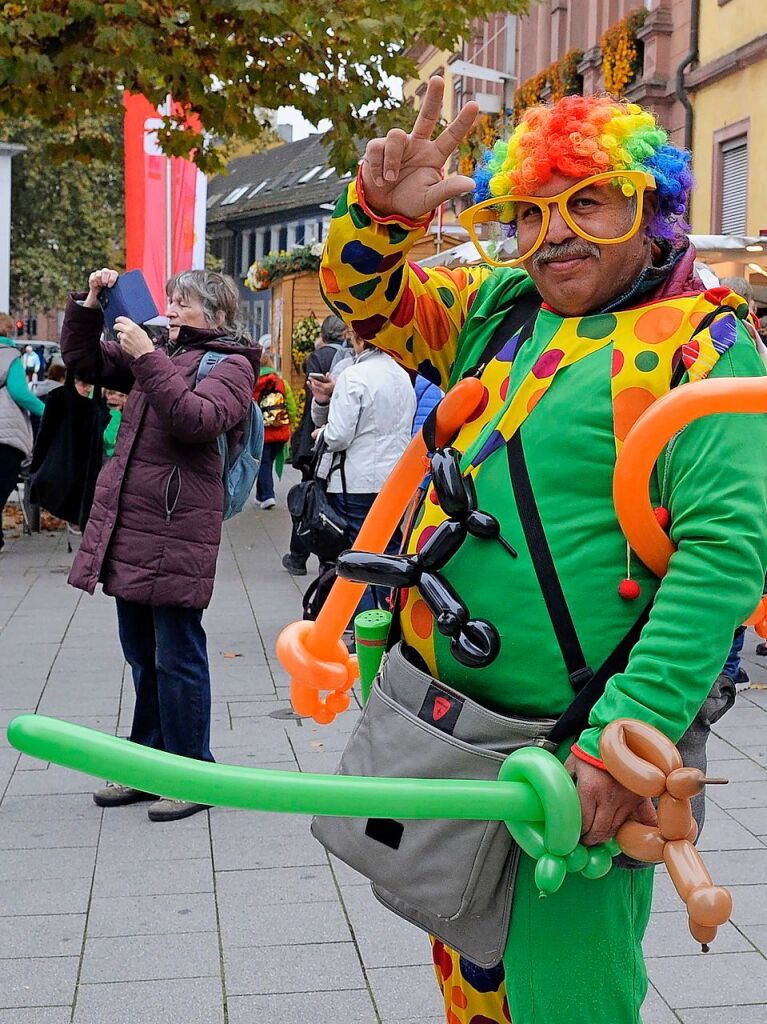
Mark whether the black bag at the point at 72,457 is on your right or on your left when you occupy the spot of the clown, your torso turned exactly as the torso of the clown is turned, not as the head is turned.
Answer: on your right

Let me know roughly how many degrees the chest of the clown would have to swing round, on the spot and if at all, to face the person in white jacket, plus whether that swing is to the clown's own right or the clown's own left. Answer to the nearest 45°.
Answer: approximately 135° to the clown's own right

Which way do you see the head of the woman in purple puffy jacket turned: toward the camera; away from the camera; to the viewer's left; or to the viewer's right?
to the viewer's left

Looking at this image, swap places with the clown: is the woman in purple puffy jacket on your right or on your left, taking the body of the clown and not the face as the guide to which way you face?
on your right

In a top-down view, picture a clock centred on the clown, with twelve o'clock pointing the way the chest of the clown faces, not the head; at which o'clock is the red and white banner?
The red and white banner is roughly at 4 o'clock from the clown.

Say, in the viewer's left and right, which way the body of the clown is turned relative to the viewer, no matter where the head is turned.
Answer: facing the viewer and to the left of the viewer

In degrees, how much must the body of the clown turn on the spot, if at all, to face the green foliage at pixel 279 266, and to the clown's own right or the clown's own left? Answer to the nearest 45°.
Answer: approximately 135° to the clown's own right
